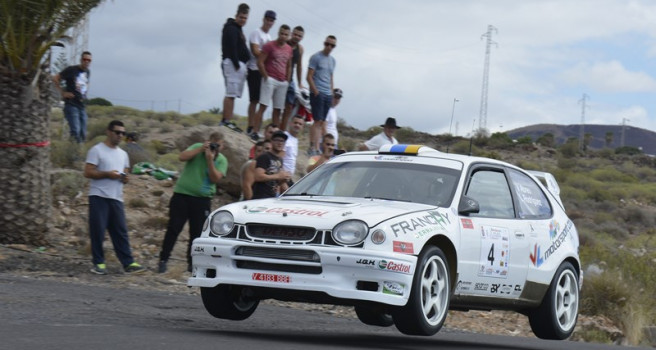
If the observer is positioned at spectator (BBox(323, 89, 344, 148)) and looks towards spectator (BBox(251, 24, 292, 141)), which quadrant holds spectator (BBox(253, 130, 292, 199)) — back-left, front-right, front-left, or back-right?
front-left

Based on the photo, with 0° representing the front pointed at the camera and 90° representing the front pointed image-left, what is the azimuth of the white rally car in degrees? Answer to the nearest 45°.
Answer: approximately 45°

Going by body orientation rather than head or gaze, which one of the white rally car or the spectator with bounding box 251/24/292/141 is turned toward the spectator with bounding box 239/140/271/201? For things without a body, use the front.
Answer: the spectator with bounding box 251/24/292/141

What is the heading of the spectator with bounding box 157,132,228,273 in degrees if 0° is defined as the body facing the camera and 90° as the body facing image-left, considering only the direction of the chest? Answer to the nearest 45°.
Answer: approximately 315°

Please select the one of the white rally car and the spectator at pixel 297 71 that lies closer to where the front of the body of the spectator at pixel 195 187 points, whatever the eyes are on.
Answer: the white rally car

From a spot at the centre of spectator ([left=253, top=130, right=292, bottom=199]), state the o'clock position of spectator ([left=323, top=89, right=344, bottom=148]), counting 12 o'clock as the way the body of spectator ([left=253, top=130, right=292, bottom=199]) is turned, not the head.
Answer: spectator ([left=323, top=89, right=344, bottom=148]) is roughly at 8 o'clock from spectator ([left=253, top=130, right=292, bottom=199]).

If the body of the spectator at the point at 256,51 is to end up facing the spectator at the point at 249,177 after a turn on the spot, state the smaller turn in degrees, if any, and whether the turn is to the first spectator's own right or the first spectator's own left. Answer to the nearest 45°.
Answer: approximately 45° to the first spectator's own right

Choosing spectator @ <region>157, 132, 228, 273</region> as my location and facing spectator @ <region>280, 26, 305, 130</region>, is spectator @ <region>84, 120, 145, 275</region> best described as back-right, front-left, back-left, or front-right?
back-left

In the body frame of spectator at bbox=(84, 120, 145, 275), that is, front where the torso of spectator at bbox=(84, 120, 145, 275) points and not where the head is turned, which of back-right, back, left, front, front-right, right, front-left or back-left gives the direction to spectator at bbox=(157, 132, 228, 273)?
front-left

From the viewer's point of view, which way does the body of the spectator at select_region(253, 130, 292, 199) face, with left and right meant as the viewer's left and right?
facing the viewer and to the right of the viewer

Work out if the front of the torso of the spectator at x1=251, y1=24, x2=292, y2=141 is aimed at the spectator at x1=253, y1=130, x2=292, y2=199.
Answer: yes

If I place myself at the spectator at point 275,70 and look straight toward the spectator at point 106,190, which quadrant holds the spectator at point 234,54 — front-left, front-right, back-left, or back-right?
front-right
